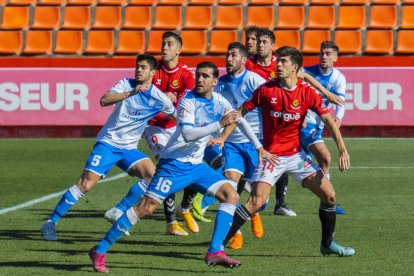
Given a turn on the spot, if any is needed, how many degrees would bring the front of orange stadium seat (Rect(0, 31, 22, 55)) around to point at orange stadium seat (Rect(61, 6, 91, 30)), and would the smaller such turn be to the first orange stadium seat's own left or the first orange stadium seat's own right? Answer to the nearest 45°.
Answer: approximately 90° to the first orange stadium seat's own left

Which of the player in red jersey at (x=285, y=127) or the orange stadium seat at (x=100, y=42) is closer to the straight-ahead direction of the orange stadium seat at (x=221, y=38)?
the player in red jersey

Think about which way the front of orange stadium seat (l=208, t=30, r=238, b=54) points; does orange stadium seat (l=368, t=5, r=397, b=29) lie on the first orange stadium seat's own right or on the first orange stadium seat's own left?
on the first orange stadium seat's own left

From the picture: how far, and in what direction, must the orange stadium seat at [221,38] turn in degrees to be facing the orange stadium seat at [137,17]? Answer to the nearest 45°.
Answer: approximately 90° to its right

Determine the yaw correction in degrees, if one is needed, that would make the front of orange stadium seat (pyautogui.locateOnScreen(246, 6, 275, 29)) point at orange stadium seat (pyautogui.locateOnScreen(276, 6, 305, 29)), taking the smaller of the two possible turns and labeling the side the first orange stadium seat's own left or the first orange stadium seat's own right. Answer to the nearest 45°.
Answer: approximately 90° to the first orange stadium seat's own left

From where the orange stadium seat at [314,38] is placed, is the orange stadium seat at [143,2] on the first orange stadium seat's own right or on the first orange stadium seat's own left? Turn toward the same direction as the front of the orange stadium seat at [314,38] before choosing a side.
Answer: on the first orange stadium seat's own right

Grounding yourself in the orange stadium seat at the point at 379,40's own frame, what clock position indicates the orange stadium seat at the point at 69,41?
the orange stadium seat at the point at 69,41 is roughly at 3 o'clock from the orange stadium seat at the point at 379,40.

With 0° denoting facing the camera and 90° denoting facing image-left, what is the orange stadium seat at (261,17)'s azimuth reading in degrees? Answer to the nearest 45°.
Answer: approximately 0°

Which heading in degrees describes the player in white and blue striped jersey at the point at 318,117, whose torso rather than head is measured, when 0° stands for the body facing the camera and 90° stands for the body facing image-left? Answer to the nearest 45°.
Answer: approximately 45°

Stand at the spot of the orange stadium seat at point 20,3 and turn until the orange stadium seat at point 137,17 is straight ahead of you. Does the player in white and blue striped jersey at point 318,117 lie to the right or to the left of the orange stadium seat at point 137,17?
right

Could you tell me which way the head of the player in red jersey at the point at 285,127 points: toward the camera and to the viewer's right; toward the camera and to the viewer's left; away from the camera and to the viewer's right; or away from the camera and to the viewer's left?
toward the camera and to the viewer's left
